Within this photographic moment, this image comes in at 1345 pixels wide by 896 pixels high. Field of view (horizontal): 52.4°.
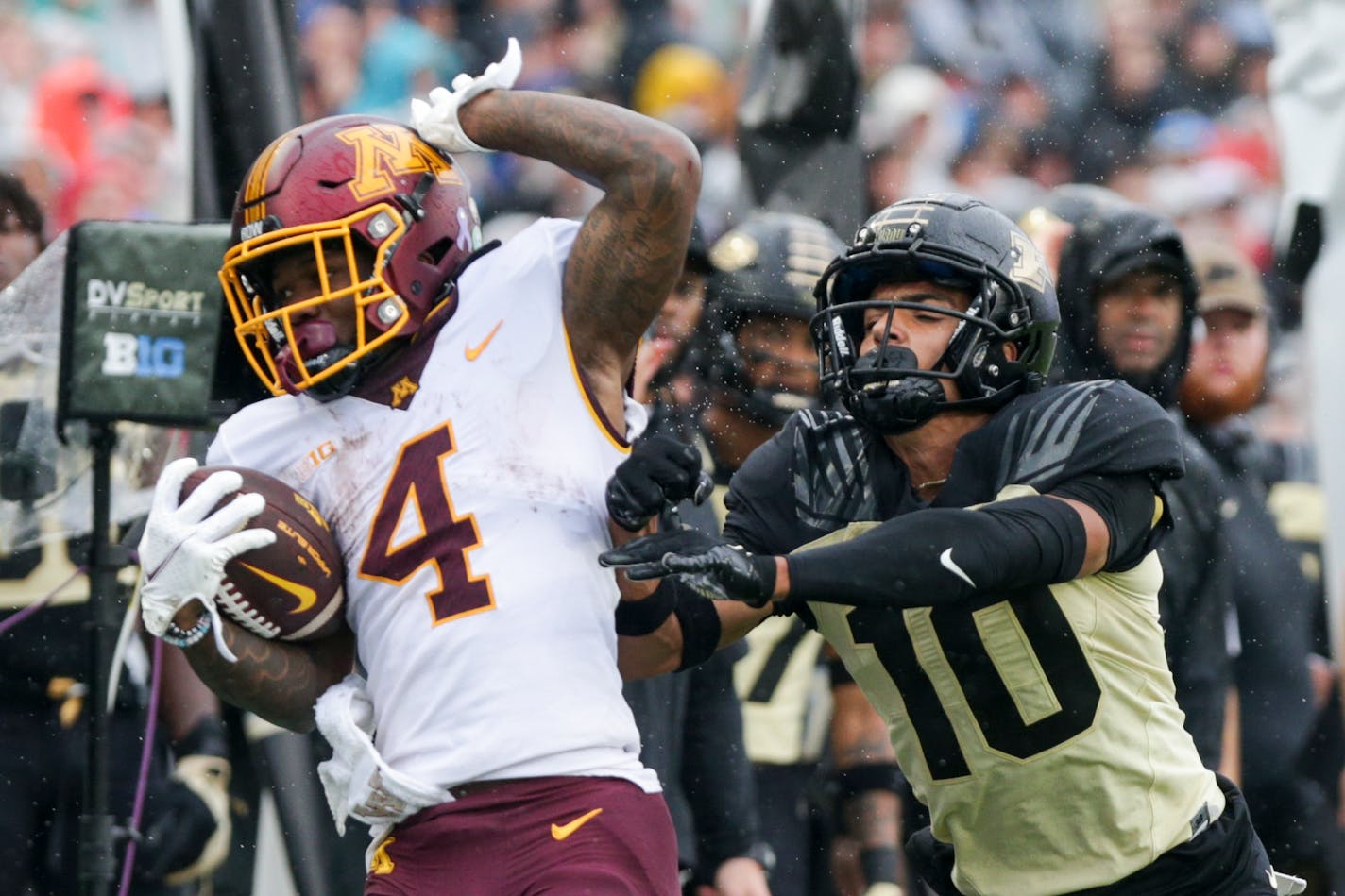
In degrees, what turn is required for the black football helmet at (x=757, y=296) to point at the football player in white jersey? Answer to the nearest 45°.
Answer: approximately 45° to its right

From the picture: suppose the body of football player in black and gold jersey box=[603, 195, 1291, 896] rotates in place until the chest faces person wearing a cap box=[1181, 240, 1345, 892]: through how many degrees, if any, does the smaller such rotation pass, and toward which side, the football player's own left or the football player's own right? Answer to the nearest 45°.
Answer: approximately 135° to the football player's own right

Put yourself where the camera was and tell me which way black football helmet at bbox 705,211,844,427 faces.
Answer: facing the viewer and to the right of the viewer

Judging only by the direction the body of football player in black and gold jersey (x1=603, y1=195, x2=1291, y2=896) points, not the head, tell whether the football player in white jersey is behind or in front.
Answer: in front

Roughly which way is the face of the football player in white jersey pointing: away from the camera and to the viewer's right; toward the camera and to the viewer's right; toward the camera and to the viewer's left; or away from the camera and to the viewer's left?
toward the camera and to the viewer's left

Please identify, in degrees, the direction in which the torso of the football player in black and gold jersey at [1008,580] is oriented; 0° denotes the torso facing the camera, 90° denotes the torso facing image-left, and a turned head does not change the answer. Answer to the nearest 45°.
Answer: approximately 45°

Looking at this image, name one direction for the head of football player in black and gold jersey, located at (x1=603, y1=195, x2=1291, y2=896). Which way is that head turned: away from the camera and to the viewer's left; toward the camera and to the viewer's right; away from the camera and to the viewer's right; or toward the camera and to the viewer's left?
toward the camera and to the viewer's left
